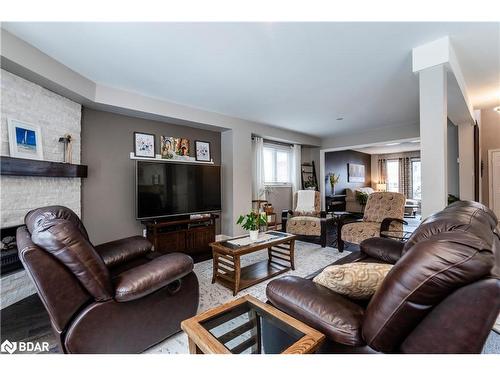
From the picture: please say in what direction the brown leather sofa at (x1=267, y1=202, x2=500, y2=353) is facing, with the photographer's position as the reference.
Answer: facing away from the viewer and to the left of the viewer

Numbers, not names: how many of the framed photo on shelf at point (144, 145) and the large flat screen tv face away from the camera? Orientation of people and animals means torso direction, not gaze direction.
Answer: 0

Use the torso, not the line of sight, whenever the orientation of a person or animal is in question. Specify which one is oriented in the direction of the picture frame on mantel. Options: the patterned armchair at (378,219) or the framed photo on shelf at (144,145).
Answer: the patterned armchair

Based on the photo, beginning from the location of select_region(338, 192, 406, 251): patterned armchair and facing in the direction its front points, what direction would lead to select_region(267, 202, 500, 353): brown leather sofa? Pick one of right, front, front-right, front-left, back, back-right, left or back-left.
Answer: front-left

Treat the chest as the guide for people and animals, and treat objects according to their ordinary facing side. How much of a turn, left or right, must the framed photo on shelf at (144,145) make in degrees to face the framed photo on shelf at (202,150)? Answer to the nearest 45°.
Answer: approximately 45° to its left

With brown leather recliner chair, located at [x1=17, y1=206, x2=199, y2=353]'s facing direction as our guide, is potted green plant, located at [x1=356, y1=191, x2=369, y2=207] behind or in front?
in front

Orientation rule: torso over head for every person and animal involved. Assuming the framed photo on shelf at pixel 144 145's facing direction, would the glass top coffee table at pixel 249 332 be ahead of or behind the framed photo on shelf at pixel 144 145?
ahead

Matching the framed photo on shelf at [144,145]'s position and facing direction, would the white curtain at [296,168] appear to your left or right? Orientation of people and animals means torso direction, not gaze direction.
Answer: on your left

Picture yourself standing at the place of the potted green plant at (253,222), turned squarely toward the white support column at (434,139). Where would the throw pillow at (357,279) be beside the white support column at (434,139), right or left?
right

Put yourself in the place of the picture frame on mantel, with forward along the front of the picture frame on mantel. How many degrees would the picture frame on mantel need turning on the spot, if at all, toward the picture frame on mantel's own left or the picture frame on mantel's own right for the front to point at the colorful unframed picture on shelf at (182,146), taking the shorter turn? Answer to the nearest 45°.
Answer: approximately 45° to the picture frame on mantel's own left

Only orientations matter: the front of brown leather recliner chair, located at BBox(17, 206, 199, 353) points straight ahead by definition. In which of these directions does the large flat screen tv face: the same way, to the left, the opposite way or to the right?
to the right
